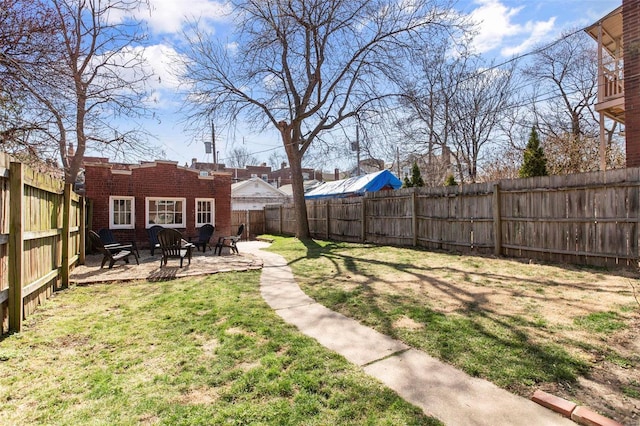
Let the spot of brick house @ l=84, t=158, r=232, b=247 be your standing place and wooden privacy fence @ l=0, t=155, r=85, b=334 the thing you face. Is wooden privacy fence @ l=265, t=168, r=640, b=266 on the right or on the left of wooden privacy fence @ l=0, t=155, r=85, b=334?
left

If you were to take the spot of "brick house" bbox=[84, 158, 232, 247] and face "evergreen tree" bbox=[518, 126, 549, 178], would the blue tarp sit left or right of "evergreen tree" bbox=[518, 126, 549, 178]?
left

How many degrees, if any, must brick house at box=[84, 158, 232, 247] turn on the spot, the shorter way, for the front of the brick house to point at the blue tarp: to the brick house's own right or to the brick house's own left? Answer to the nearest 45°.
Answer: approximately 90° to the brick house's own left
